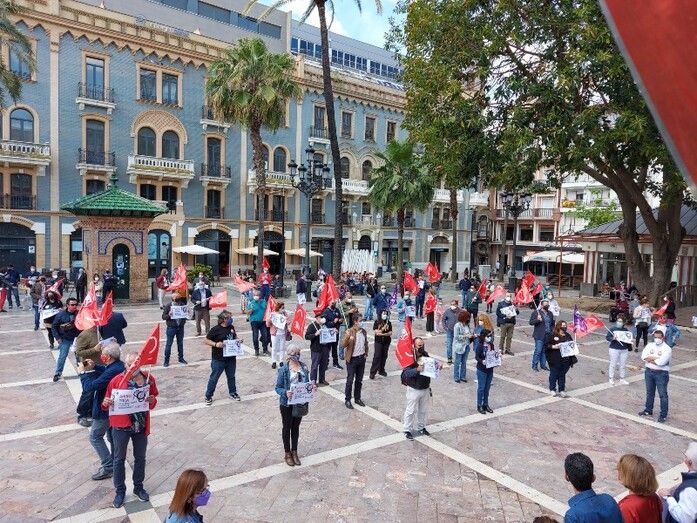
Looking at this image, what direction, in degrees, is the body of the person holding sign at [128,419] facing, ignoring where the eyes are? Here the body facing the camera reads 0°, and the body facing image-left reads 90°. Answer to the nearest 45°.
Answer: approximately 0°

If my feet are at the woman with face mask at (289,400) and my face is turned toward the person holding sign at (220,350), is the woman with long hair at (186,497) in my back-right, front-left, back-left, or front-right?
back-left

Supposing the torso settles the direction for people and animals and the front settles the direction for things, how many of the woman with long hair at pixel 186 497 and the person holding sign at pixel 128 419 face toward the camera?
1

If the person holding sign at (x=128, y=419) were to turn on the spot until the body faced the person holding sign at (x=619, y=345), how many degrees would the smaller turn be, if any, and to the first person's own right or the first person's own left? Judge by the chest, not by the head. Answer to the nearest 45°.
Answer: approximately 90° to the first person's own left

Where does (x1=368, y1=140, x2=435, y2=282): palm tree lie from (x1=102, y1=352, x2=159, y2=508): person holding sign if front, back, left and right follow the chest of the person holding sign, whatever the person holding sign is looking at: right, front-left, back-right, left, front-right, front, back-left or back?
back-left

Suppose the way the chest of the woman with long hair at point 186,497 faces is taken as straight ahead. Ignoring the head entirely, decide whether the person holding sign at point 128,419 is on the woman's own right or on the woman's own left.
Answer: on the woman's own left

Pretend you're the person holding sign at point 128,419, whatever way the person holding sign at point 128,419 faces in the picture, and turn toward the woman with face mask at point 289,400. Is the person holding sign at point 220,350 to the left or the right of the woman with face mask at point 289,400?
left

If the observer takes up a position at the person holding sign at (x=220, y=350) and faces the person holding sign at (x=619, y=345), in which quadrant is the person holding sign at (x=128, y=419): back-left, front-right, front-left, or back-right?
back-right

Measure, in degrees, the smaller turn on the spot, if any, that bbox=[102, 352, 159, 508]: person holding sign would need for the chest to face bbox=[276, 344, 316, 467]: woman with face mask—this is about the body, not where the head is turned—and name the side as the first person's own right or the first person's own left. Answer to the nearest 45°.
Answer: approximately 90° to the first person's own left
